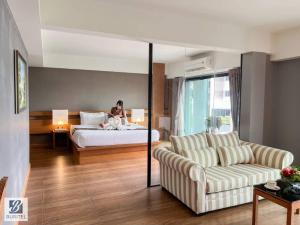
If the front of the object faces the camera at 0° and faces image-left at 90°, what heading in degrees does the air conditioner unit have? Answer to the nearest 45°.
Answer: approximately 45°

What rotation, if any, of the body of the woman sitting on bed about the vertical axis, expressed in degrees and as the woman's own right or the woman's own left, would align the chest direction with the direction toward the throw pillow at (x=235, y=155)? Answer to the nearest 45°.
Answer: approximately 90° to the woman's own left

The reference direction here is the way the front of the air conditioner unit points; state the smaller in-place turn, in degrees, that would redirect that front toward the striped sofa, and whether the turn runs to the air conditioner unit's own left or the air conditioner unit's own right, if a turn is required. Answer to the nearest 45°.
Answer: approximately 45° to the air conditioner unit's own left

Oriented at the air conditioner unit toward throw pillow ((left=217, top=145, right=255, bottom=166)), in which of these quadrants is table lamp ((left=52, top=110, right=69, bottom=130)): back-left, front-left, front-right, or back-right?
back-right

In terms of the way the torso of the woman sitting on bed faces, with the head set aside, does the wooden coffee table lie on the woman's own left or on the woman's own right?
on the woman's own left

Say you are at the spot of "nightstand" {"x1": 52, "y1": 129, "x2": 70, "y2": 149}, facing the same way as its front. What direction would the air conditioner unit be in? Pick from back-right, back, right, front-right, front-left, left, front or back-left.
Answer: front-left

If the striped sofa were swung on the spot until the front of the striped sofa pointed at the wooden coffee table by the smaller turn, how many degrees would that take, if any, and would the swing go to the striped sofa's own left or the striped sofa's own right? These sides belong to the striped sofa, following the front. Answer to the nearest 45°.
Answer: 0° — it already faces it

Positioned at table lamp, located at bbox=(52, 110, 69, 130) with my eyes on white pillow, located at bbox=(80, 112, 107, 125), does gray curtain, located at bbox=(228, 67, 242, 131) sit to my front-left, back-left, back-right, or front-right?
front-right

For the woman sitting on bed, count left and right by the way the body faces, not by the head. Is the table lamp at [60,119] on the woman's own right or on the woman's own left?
on the woman's own right

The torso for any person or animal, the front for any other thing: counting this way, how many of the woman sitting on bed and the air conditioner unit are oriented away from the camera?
0

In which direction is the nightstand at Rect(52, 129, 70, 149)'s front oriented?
toward the camera

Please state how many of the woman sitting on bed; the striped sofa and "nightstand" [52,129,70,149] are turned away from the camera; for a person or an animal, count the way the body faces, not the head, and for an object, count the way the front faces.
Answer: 0

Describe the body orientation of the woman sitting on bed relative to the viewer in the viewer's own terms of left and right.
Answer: facing the viewer and to the left of the viewer

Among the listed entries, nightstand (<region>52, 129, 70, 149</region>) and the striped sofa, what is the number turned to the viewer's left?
0
